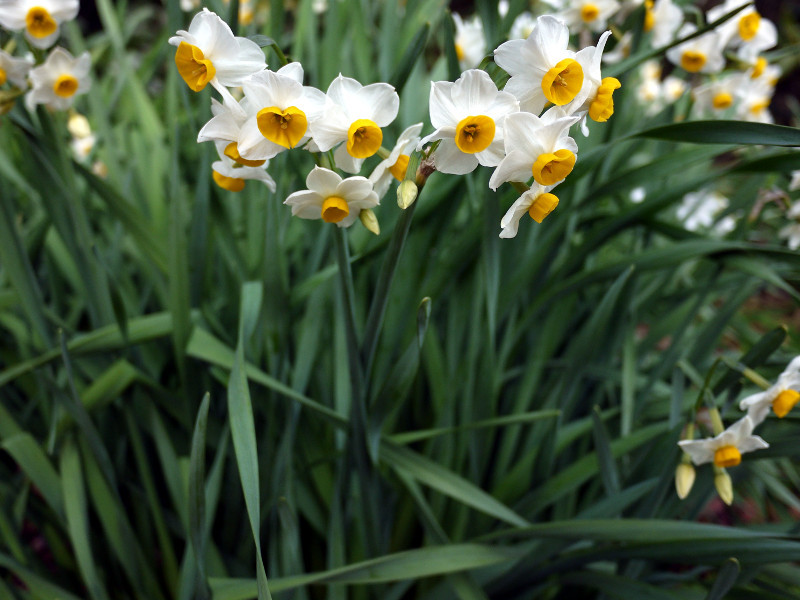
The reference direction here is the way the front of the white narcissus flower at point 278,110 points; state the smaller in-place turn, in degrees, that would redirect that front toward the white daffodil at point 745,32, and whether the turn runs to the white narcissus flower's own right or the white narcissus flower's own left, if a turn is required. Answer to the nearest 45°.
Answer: approximately 135° to the white narcissus flower's own left

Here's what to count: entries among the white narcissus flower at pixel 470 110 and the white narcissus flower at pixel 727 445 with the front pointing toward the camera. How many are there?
2

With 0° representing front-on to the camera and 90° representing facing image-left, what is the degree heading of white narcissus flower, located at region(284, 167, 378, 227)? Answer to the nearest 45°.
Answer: approximately 0°

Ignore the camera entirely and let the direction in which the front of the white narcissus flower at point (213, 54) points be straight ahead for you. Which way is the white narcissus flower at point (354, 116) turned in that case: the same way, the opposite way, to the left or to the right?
to the left

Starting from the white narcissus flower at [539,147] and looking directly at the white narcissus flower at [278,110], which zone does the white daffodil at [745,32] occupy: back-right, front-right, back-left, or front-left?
back-right

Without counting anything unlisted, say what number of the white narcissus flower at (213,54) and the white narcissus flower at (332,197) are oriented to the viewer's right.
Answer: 0
